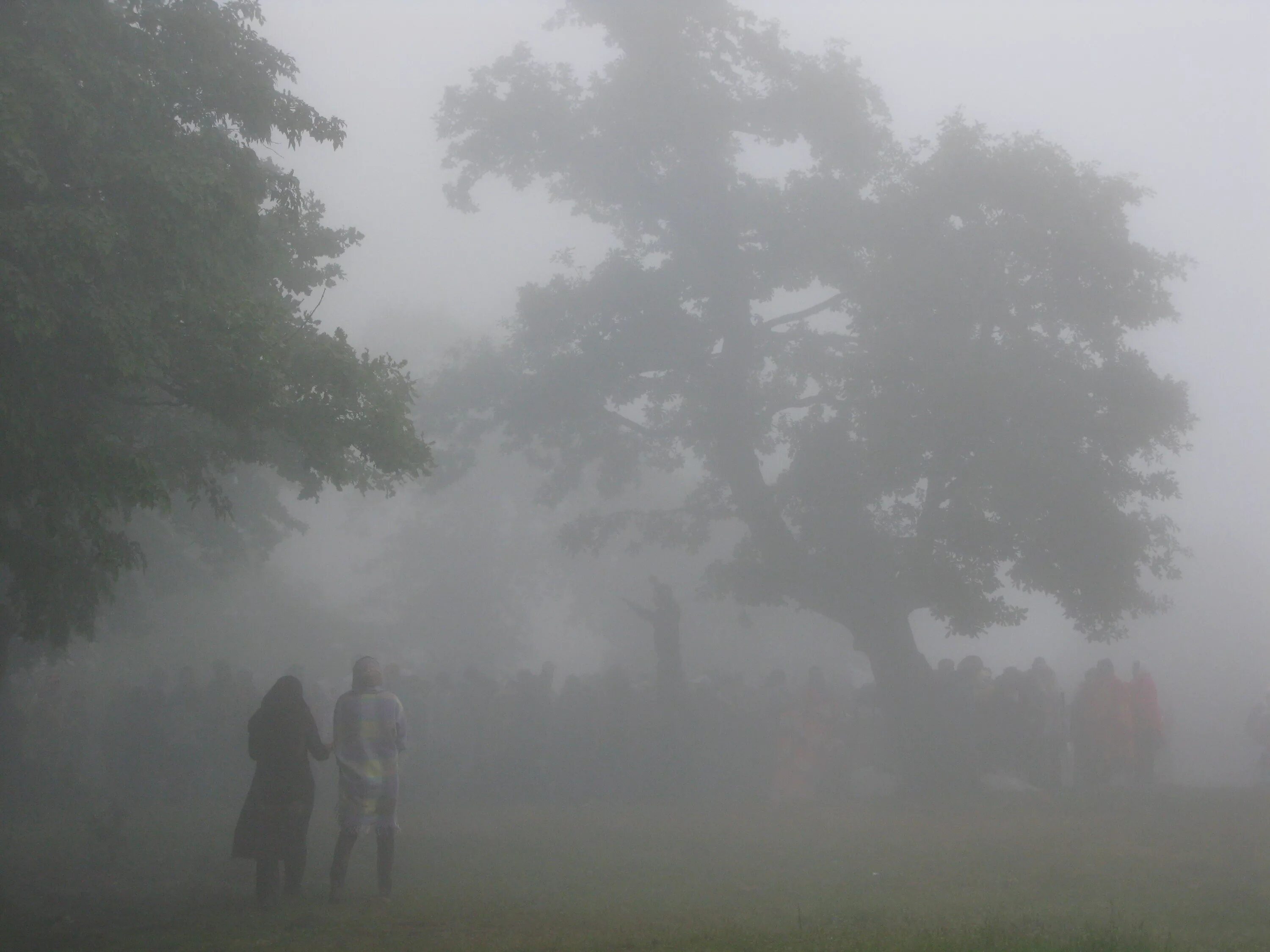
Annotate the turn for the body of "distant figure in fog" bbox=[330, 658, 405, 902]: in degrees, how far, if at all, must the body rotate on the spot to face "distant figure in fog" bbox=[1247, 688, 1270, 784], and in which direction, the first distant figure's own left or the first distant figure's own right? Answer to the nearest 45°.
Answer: approximately 45° to the first distant figure's own right

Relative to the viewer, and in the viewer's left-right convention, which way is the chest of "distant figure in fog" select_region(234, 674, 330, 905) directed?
facing away from the viewer and to the right of the viewer

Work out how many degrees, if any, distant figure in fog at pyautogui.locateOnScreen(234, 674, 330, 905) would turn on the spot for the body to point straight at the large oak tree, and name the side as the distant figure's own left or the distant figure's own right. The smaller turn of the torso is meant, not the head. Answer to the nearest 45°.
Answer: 0° — they already face it

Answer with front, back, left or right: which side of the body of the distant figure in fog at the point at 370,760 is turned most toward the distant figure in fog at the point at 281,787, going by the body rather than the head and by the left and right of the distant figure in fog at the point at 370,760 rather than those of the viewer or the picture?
left

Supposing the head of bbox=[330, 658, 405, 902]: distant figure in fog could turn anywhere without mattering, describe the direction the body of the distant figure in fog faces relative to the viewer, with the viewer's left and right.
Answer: facing away from the viewer

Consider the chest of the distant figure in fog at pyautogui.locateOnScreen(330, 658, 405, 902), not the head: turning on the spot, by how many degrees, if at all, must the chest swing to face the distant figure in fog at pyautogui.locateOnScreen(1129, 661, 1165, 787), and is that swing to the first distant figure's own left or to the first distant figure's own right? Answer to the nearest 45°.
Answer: approximately 45° to the first distant figure's own right

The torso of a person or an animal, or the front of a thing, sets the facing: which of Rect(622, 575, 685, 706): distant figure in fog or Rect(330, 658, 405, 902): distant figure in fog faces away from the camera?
Rect(330, 658, 405, 902): distant figure in fog
